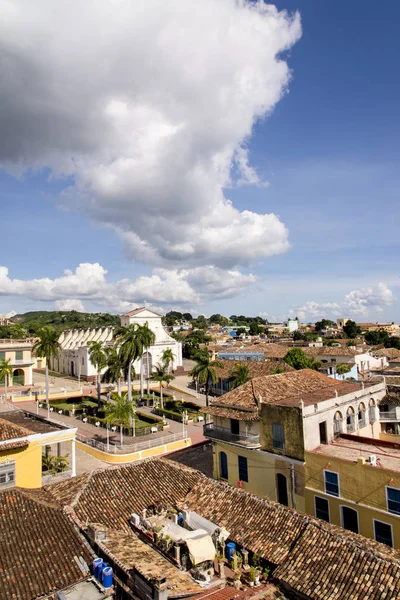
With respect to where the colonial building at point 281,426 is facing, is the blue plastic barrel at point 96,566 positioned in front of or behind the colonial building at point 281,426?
in front

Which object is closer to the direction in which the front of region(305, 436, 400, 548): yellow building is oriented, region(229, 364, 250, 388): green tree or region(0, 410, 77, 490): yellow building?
the yellow building

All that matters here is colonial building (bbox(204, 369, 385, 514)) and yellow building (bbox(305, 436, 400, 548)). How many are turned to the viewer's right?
0

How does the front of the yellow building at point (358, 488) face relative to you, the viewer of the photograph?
facing the viewer and to the left of the viewer

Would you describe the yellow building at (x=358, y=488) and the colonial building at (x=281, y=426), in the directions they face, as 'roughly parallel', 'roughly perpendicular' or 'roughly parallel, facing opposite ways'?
roughly parallel

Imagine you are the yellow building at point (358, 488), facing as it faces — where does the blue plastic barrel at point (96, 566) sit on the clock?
The blue plastic barrel is roughly at 12 o'clock from the yellow building.

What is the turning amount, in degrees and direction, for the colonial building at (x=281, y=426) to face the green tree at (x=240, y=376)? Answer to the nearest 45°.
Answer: approximately 135° to its right

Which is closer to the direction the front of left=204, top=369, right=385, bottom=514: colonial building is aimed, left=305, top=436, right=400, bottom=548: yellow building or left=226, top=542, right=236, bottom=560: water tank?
the water tank

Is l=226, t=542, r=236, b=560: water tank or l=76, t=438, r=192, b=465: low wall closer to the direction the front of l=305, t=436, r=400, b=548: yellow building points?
the water tank

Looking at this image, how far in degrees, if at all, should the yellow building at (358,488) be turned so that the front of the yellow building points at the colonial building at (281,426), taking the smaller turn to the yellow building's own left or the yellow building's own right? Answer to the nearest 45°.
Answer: approximately 90° to the yellow building's own right

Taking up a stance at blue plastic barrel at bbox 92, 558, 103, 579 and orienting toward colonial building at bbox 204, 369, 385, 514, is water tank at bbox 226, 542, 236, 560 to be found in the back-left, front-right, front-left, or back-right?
front-right
